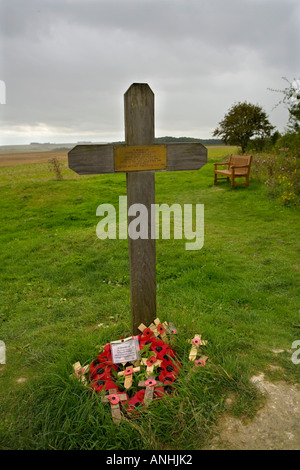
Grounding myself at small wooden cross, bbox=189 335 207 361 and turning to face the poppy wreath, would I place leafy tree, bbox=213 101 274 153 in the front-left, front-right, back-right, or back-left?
back-right

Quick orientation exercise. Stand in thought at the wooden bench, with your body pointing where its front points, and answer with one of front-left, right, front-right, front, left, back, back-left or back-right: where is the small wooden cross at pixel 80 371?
front-left

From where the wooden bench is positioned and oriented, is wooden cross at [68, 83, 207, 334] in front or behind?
in front

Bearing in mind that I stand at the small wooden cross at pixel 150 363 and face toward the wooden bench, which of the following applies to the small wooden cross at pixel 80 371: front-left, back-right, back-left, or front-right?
back-left

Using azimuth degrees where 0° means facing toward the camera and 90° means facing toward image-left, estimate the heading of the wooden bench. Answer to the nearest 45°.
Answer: approximately 45°

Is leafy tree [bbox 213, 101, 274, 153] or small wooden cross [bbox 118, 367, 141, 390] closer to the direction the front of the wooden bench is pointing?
the small wooden cross

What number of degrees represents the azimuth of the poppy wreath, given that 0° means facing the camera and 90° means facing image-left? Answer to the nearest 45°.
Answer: approximately 0°

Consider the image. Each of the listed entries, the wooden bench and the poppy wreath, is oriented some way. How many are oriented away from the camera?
0

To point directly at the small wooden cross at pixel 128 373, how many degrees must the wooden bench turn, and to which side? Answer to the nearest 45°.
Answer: approximately 45° to its left

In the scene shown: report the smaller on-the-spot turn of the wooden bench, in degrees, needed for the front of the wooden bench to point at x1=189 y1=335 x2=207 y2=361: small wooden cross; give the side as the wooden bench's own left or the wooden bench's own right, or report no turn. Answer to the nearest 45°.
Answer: approximately 45° to the wooden bench's own left
